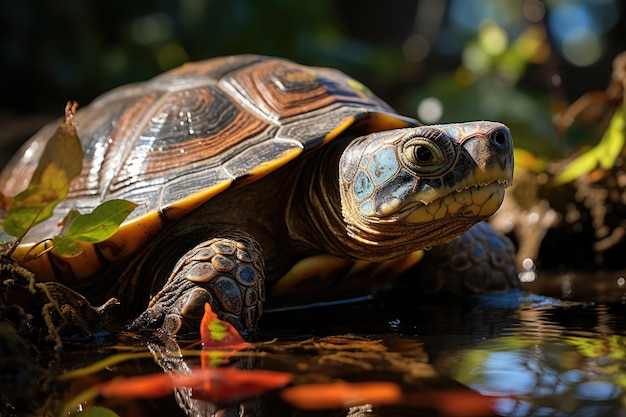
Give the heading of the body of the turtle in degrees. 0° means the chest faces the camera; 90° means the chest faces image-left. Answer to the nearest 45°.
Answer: approximately 315°

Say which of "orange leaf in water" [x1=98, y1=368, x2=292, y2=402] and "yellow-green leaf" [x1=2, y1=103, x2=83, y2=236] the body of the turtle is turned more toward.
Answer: the orange leaf in water

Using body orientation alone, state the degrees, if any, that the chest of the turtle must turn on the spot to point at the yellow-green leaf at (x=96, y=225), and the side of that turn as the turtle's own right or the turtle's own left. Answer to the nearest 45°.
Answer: approximately 90° to the turtle's own right

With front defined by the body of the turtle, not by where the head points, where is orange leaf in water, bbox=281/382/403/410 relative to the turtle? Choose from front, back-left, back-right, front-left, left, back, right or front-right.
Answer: front-right

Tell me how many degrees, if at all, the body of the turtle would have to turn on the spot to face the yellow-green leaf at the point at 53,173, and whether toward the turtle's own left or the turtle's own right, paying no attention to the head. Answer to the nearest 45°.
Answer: approximately 90° to the turtle's own right

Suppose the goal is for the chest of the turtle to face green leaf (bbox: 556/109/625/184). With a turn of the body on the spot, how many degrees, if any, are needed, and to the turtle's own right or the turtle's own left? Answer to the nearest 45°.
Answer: approximately 90° to the turtle's own left
